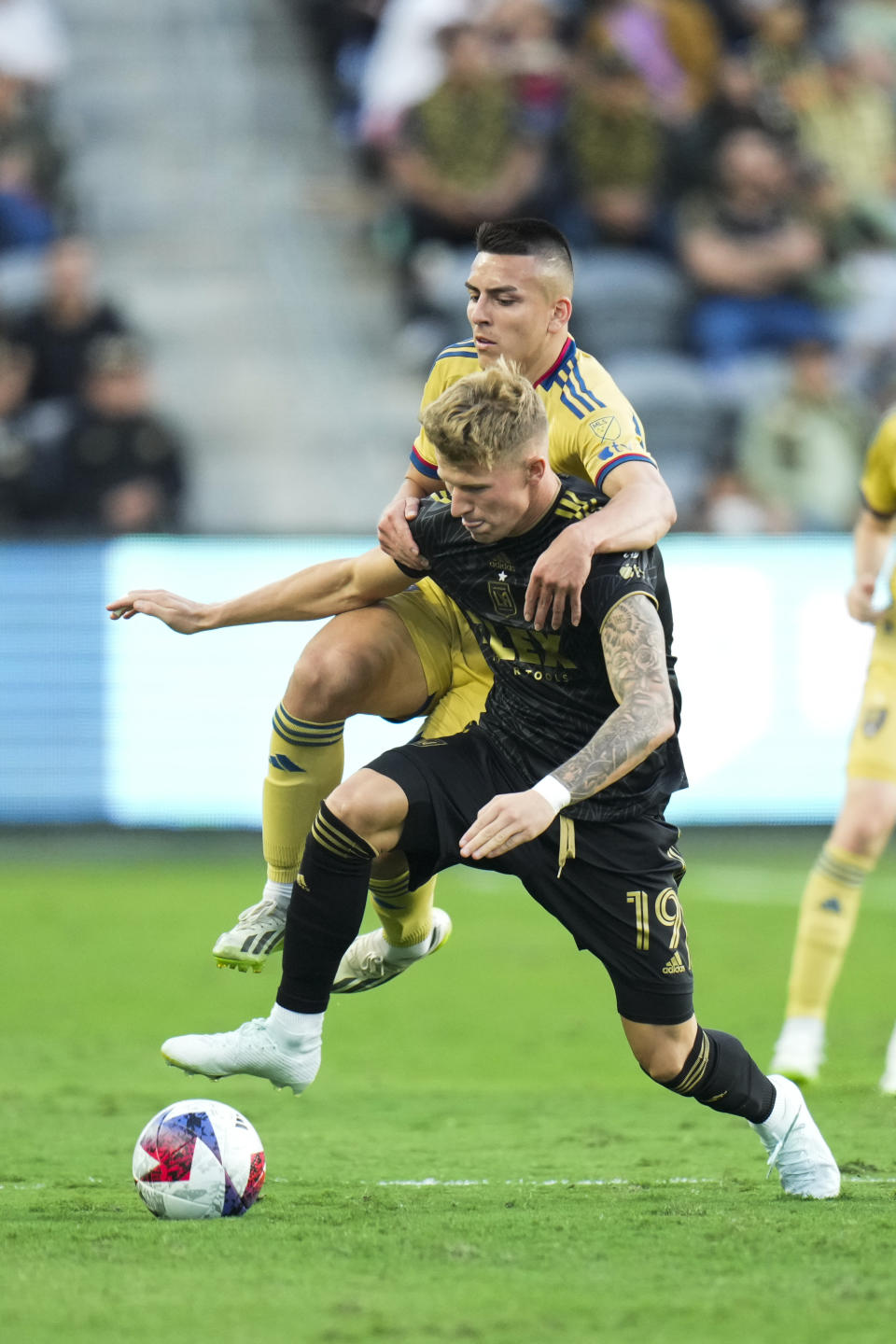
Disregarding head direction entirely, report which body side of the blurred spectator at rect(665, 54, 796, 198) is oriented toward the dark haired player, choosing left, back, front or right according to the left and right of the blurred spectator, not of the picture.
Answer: front

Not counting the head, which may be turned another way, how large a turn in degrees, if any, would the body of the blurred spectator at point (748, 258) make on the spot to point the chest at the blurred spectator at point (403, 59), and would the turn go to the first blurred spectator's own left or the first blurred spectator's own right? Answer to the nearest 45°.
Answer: approximately 90° to the first blurred spectator's own right

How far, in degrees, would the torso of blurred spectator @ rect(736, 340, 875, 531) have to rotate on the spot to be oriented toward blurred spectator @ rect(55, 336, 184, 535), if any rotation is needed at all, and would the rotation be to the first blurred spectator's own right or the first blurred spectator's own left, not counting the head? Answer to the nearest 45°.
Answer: approximately 45° to the first blurred spectator's own right

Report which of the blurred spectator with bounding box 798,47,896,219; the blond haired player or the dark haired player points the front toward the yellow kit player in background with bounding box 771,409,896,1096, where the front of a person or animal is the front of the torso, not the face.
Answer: the blurred spectator

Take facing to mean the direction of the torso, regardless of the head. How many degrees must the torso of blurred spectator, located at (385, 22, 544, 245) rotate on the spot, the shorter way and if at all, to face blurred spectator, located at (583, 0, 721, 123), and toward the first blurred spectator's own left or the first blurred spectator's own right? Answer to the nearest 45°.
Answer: approximately 135° to the first blurred spectator's own left

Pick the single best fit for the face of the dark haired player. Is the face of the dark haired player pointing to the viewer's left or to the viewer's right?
to the viewer's left

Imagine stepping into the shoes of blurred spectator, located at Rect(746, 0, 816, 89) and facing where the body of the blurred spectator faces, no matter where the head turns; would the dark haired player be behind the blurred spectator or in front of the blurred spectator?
in front

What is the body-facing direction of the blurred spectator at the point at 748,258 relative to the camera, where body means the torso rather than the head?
toward the camera

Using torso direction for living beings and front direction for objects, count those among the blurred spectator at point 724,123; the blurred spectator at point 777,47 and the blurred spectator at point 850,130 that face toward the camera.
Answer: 3

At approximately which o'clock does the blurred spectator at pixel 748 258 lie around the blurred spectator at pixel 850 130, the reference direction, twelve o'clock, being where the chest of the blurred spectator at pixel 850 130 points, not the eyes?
the blurred spectator at pixel 748 258 is roughly at 1 o'clock from the blurred spectator at pixel 850 130.

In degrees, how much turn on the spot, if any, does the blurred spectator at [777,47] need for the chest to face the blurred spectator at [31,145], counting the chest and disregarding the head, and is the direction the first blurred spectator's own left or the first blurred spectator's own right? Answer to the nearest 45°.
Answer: approximately 45° to the first blurred spectator's own right

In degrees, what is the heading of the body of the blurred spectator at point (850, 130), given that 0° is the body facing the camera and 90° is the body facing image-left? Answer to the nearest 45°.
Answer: approximately 0°

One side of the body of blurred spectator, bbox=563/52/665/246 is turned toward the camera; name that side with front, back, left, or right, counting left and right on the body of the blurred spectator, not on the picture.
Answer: front

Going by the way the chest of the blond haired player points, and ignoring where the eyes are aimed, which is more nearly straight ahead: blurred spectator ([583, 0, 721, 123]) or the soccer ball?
the soccer ball
